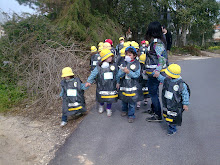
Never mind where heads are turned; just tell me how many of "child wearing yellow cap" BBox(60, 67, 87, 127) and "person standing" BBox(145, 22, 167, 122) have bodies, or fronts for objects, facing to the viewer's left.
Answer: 1

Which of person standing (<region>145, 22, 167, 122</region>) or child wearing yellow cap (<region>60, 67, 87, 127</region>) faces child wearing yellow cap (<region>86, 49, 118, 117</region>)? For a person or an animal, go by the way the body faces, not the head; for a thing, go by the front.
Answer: the person standing

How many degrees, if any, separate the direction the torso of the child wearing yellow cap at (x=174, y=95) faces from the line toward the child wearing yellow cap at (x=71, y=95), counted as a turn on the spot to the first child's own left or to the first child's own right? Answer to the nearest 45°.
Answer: approximately 45° to the first child's own right

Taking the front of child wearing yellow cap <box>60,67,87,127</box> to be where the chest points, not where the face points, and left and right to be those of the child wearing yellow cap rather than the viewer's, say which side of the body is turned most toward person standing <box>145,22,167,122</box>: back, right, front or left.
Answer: left

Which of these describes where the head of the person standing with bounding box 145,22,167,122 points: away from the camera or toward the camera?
away from the camera

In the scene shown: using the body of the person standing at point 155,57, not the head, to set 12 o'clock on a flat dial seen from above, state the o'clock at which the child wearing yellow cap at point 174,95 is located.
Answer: The child wearing yellow cap is roughly at 8 o'clock from the person standing.

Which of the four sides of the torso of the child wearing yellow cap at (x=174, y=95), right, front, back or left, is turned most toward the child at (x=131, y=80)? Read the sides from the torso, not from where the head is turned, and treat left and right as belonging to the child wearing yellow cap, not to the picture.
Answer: right

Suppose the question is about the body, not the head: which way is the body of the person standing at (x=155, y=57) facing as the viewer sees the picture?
to the viewer's left

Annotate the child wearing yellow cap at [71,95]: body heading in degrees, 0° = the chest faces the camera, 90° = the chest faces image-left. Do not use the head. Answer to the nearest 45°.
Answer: approximately 0°
